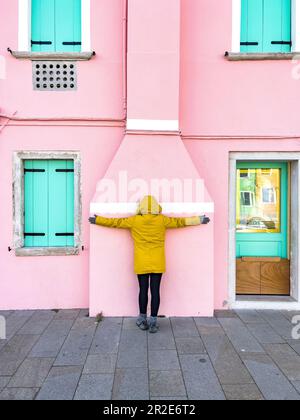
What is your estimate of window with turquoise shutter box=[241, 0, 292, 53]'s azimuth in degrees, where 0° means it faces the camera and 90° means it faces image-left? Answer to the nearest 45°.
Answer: approximately 0°

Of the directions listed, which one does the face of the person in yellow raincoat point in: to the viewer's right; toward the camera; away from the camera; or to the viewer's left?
away from the camera

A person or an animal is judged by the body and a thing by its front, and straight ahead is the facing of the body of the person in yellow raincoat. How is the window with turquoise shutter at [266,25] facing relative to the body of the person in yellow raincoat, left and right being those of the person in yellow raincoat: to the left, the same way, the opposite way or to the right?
the opposite way

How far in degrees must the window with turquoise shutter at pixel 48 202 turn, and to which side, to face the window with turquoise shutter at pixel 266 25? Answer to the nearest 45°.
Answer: approximately 90° to its left

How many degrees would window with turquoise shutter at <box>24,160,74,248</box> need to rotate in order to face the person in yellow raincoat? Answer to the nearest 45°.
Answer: approximately 45° to its left

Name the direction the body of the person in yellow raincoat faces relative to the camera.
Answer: away from the camera

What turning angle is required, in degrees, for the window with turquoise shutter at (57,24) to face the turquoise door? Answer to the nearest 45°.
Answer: approximately 90° to its left

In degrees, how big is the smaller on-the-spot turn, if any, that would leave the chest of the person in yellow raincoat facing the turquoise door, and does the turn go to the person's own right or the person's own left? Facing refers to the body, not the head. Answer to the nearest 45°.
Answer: approximately 45° to the person's own right
